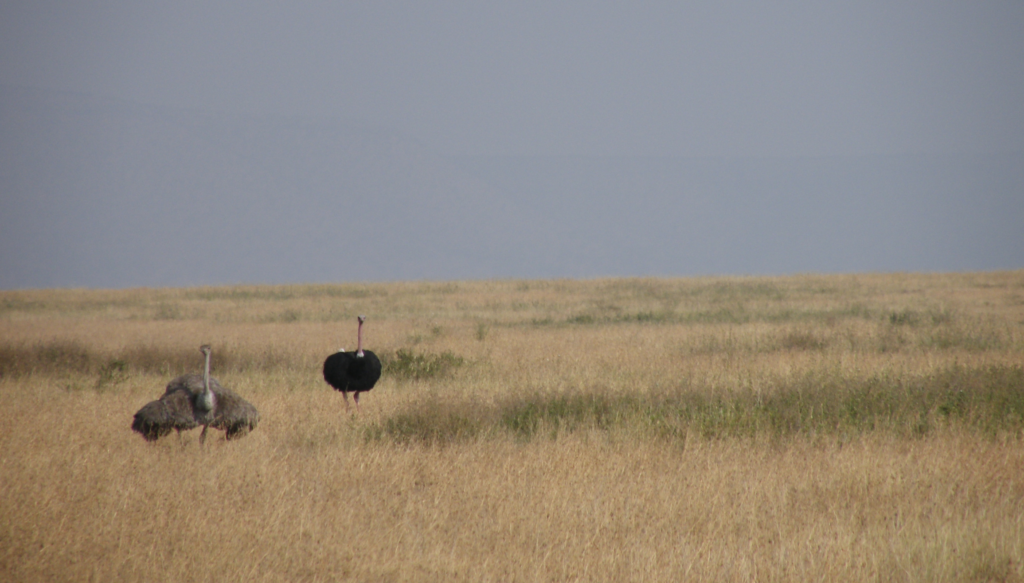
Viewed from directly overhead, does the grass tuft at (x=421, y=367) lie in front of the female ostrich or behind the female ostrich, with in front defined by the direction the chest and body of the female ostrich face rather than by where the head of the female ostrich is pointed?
behind

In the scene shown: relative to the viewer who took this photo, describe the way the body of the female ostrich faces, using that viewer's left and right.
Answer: facing the viewer

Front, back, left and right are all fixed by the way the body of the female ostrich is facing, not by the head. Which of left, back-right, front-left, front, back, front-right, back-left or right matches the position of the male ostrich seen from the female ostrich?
back-left
